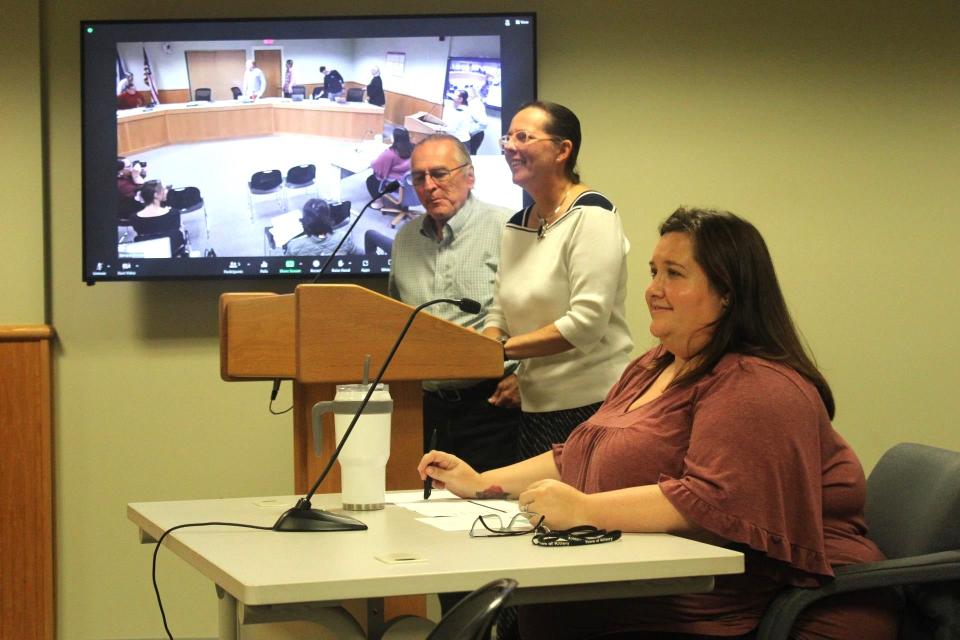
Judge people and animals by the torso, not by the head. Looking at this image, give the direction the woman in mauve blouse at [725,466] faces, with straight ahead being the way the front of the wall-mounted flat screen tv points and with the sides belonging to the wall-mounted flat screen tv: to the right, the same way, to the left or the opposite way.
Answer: to the right

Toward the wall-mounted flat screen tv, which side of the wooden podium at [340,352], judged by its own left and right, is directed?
right

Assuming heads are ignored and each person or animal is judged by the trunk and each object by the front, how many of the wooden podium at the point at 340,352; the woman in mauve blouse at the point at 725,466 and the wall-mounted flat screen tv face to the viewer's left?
2

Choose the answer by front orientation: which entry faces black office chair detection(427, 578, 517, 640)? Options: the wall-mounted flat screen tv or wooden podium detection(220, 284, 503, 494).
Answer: the wall-mounted flat screen tv

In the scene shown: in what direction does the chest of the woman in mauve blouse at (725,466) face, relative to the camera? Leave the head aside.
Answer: to the viewer's left

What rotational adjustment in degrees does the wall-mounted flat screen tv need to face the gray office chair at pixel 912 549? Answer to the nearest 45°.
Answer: approximately 45° to its left

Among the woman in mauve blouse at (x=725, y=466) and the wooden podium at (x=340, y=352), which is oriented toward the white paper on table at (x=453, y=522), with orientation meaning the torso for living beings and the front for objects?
the woman in mauve blouse

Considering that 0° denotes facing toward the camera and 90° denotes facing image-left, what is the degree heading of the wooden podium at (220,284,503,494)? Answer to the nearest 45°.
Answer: approximately 90°

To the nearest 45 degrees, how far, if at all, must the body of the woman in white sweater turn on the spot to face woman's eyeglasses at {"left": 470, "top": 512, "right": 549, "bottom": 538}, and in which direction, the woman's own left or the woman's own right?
approximately 45° to the woman's own left

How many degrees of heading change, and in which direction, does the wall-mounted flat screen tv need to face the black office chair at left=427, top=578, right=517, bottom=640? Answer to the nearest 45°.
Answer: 0° — it already faces it
